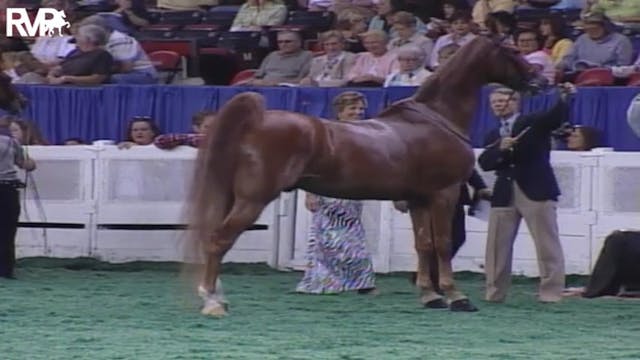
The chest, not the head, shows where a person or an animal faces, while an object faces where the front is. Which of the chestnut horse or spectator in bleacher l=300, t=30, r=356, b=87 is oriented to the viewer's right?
the chestnut horse

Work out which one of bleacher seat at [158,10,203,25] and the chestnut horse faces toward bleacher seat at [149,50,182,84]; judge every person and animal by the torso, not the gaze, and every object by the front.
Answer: bleacher seat at [158,10,203,25]

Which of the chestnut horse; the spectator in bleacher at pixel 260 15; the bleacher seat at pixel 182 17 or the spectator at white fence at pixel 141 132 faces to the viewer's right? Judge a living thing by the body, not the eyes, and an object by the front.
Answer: the chestnut horse

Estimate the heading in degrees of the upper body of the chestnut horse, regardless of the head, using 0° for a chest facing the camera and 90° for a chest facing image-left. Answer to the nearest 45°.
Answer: approximately 270°

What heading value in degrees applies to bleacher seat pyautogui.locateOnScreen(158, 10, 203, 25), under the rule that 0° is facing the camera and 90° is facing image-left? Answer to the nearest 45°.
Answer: approximately 0°
